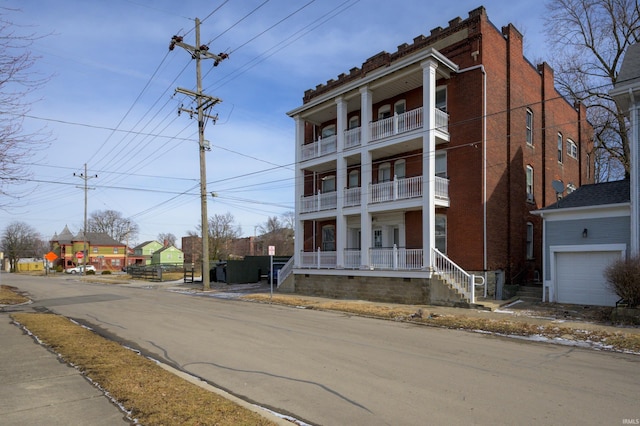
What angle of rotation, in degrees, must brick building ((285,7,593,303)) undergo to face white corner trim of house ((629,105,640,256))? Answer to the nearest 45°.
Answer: approximately 90° to its left

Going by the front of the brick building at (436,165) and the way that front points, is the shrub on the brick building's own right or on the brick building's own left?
on the brick building's own left

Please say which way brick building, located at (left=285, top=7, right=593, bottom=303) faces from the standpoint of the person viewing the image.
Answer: facing the viewer and to the left of the viewer

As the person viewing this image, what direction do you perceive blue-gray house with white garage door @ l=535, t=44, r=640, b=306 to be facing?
facing the viewer

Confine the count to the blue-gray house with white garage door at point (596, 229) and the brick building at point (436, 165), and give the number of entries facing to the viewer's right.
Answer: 0
